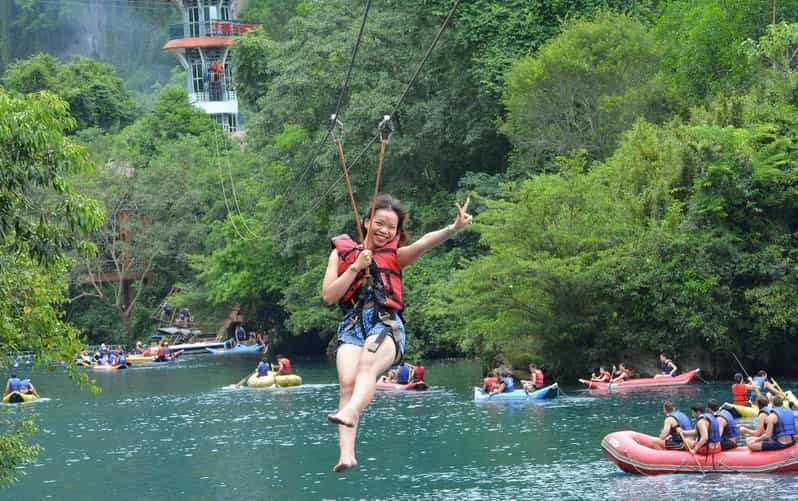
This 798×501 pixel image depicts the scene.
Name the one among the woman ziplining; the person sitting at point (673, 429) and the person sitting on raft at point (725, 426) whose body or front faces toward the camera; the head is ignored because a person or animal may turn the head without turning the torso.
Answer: the woman ziplining

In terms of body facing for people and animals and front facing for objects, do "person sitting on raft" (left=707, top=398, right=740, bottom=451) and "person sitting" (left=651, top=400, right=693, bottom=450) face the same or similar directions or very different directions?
same or similar directions

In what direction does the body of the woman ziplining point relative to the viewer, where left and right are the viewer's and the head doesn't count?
facing the viewer

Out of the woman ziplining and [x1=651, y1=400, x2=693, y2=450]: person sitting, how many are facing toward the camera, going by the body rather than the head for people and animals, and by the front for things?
1

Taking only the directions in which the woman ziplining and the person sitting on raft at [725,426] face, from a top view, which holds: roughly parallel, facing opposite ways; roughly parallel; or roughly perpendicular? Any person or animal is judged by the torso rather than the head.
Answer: roughly perpendicular

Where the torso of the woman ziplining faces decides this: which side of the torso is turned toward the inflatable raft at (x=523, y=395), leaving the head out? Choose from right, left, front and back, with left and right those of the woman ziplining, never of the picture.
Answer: back

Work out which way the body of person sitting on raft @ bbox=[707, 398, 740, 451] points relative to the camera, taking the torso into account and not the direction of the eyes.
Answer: to the viewer's left

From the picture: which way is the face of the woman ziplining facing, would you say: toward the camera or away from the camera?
toward the camera

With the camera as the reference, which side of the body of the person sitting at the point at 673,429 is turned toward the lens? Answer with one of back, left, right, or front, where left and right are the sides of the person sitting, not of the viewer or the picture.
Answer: left
